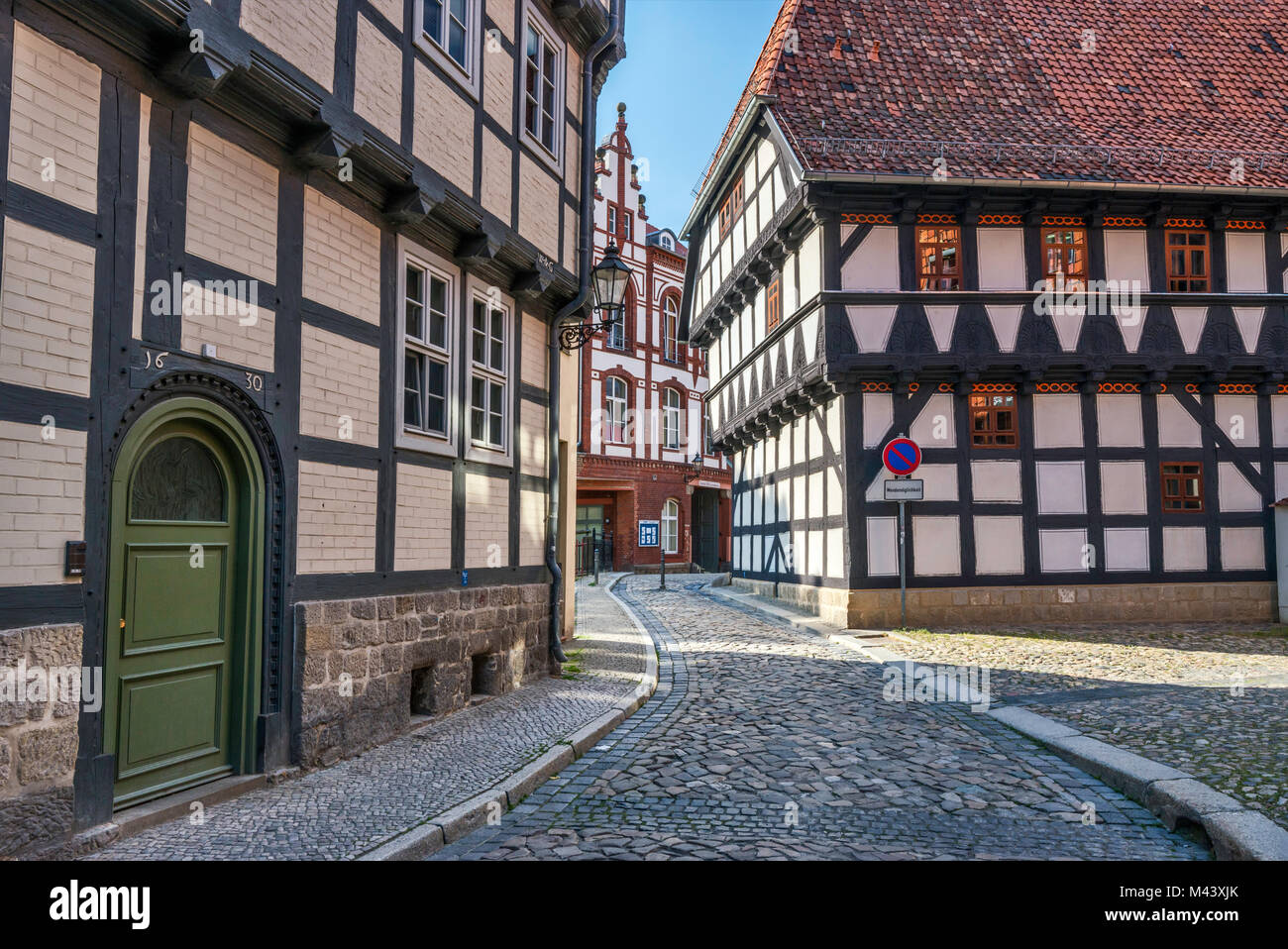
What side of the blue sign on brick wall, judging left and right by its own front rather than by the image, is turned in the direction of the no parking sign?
front

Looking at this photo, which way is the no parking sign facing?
toward the camera

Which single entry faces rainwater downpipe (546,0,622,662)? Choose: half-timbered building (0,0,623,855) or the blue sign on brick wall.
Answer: the blue sign on brick wall

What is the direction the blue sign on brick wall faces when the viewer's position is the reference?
facing the viewer

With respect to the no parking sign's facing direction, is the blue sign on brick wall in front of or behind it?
behind

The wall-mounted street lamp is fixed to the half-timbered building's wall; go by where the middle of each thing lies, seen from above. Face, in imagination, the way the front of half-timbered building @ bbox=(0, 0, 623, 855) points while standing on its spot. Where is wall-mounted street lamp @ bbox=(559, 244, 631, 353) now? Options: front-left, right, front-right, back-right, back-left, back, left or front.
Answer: left

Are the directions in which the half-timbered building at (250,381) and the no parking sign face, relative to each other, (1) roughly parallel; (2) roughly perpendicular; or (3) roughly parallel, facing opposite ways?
roughly perpendicular

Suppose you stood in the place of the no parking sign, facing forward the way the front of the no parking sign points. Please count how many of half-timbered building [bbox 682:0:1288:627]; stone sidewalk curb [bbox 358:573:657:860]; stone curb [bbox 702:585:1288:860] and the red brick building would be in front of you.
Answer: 2

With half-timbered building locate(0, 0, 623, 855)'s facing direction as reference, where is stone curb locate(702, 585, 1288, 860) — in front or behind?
in front

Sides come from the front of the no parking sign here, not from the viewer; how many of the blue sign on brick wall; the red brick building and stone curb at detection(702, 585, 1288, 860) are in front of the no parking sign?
1

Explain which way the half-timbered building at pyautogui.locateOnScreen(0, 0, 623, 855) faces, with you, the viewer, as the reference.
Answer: facing the viewer and to the right of the viewer

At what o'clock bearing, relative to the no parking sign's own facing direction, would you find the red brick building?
The red brick building is roughly at 5 o'clock from the no parking sign.

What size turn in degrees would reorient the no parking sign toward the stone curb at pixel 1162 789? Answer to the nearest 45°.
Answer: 0° — it already faces it

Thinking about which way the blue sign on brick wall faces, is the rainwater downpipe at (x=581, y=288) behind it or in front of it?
in front

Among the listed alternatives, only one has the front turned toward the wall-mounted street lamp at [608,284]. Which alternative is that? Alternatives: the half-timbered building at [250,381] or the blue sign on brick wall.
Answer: the blue sign on brick wall

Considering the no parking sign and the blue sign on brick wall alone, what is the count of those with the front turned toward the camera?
2

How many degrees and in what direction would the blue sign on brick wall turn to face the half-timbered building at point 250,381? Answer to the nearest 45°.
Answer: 0° — it already faces it
